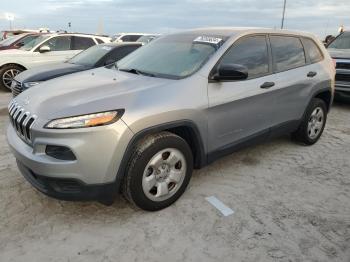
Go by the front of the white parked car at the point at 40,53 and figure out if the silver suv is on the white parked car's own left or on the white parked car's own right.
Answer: on the white parked car's own left

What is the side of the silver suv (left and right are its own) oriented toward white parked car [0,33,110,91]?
right

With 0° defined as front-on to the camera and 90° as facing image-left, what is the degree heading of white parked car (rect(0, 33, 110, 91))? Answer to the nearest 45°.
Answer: approximately 45°

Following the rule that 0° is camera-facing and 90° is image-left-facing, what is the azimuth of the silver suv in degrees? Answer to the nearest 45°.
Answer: approximately 45°
